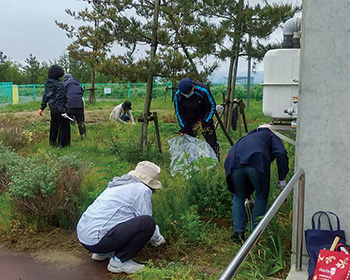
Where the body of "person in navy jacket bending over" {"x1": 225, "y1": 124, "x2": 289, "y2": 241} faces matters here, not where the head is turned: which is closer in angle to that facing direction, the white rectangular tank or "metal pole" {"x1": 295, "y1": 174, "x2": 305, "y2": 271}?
the white rectangular tank

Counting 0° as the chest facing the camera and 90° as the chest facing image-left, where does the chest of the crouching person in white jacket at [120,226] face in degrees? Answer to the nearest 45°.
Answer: approximately 270°

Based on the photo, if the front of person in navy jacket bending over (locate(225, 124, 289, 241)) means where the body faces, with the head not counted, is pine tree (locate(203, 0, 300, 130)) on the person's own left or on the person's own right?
on the person's own left

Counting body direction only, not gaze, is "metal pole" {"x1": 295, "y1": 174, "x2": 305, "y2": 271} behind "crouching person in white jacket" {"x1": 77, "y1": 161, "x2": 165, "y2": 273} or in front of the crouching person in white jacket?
in front

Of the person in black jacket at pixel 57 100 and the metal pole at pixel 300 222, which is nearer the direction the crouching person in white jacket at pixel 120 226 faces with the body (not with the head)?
the metal pole

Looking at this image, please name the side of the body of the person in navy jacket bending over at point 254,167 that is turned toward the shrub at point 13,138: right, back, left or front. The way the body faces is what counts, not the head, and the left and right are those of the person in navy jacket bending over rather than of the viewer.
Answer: left

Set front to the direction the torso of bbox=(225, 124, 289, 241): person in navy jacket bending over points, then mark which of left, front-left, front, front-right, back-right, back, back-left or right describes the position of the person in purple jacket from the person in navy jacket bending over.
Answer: left

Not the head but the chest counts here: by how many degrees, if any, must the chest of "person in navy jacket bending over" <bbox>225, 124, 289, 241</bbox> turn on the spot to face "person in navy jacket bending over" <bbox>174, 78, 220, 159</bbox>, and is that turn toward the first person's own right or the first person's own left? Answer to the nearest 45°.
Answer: approximately 45° to the first person's own left

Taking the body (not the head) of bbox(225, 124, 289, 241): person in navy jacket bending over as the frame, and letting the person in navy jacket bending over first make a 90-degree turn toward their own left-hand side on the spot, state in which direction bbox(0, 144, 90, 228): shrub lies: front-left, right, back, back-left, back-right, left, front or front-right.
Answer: front-left

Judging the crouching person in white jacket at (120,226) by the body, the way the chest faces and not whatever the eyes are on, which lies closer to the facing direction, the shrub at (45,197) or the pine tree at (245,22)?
the pine tree

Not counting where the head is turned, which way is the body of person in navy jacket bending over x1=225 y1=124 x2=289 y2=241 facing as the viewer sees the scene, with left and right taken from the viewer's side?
facing away from the viewer and to the right of the viewer

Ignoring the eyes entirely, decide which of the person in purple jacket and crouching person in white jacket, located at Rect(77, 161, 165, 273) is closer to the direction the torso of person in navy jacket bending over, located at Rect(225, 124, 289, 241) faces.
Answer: the person in purple jacket

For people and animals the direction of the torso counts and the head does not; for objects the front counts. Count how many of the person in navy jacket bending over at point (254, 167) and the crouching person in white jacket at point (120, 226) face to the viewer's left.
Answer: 0

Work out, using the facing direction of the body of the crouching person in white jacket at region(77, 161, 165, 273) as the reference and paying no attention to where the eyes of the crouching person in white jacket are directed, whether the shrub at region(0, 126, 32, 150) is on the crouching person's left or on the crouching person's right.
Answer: on the crouching person's left
